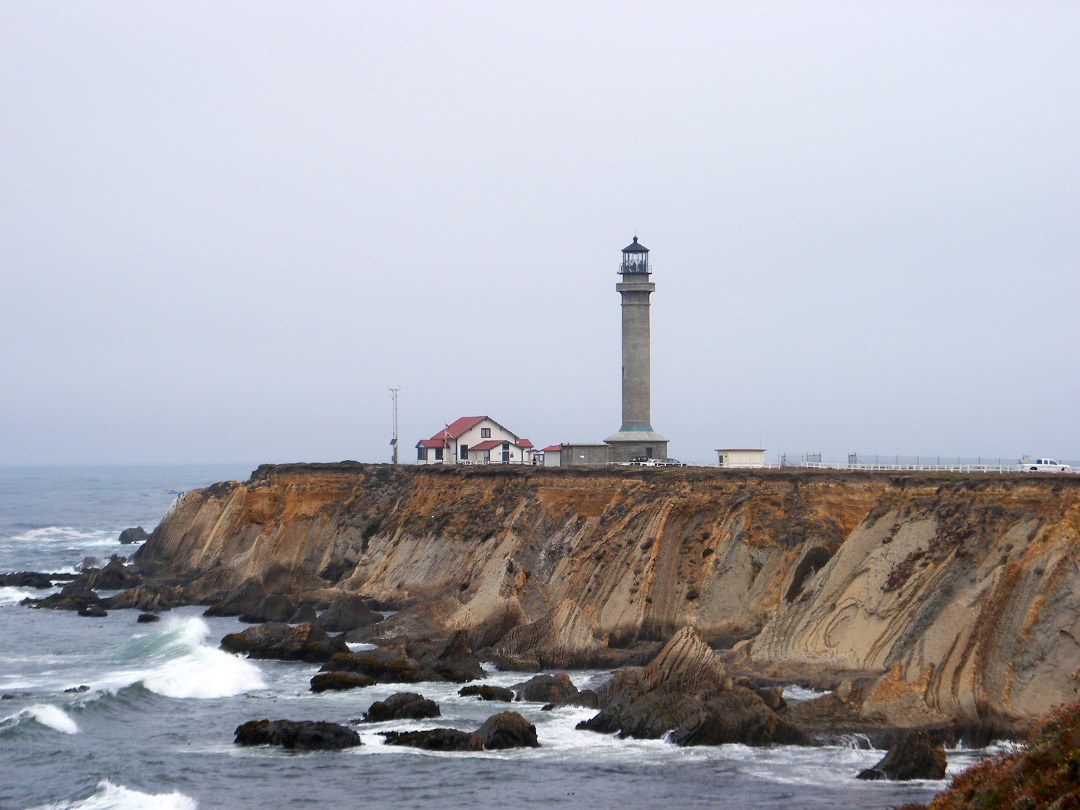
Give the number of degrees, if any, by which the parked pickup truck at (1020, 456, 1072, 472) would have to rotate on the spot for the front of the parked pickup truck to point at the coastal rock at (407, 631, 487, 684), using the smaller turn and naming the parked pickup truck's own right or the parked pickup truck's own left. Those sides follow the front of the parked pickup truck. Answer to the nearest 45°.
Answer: approximately 135° to the parked pickup truck's own right

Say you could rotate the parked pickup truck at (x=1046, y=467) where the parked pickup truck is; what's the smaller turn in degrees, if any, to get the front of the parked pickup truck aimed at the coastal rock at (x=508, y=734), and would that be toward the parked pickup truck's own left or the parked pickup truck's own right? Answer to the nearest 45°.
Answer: approximately 135° to the parked pickup truck's own right

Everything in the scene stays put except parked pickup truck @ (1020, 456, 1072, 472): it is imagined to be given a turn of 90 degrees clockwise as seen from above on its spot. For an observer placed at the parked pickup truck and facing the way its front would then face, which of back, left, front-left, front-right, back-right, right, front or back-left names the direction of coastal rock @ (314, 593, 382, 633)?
right

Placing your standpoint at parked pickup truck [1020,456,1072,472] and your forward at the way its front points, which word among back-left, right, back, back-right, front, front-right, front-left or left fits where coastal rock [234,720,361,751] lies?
back-right

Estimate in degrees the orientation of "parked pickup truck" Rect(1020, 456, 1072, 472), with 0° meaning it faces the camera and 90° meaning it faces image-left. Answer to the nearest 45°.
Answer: approximately 270°
